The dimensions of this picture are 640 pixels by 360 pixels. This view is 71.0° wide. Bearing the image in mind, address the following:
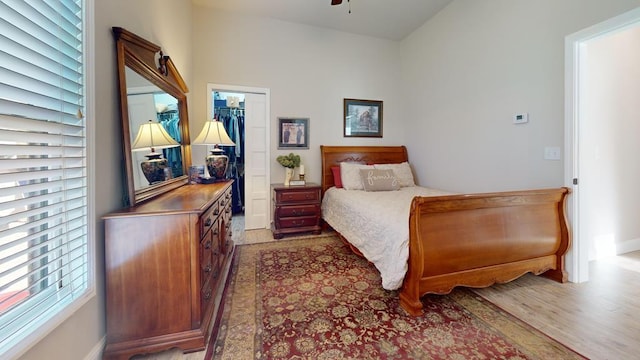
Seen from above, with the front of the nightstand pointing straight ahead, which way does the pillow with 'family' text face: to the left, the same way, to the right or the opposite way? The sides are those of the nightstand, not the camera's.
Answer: the same way

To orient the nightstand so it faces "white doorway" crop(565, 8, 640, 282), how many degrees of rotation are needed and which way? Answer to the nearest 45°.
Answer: approximately 45° to its left

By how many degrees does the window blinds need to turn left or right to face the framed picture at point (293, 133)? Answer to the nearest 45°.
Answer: approximately 90° to its left

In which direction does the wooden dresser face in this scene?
to the viewer's right

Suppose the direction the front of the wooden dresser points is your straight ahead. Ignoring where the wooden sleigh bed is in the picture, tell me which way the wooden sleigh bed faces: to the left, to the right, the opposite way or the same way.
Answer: to the right

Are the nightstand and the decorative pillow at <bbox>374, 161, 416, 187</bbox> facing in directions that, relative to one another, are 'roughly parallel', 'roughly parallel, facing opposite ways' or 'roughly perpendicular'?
roughly parallel

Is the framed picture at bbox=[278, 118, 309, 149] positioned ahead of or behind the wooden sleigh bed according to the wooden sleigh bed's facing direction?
behind

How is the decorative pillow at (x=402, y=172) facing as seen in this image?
toward the camera

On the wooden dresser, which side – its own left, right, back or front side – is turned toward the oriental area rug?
front

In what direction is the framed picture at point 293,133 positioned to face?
toward the camera

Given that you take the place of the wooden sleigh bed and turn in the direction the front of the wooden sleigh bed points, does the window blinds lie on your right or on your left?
on your right

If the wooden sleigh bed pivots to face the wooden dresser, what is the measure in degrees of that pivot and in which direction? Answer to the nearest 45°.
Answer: approximately 90° to its right

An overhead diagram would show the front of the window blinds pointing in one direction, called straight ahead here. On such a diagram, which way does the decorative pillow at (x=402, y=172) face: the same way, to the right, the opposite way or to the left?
to the right
